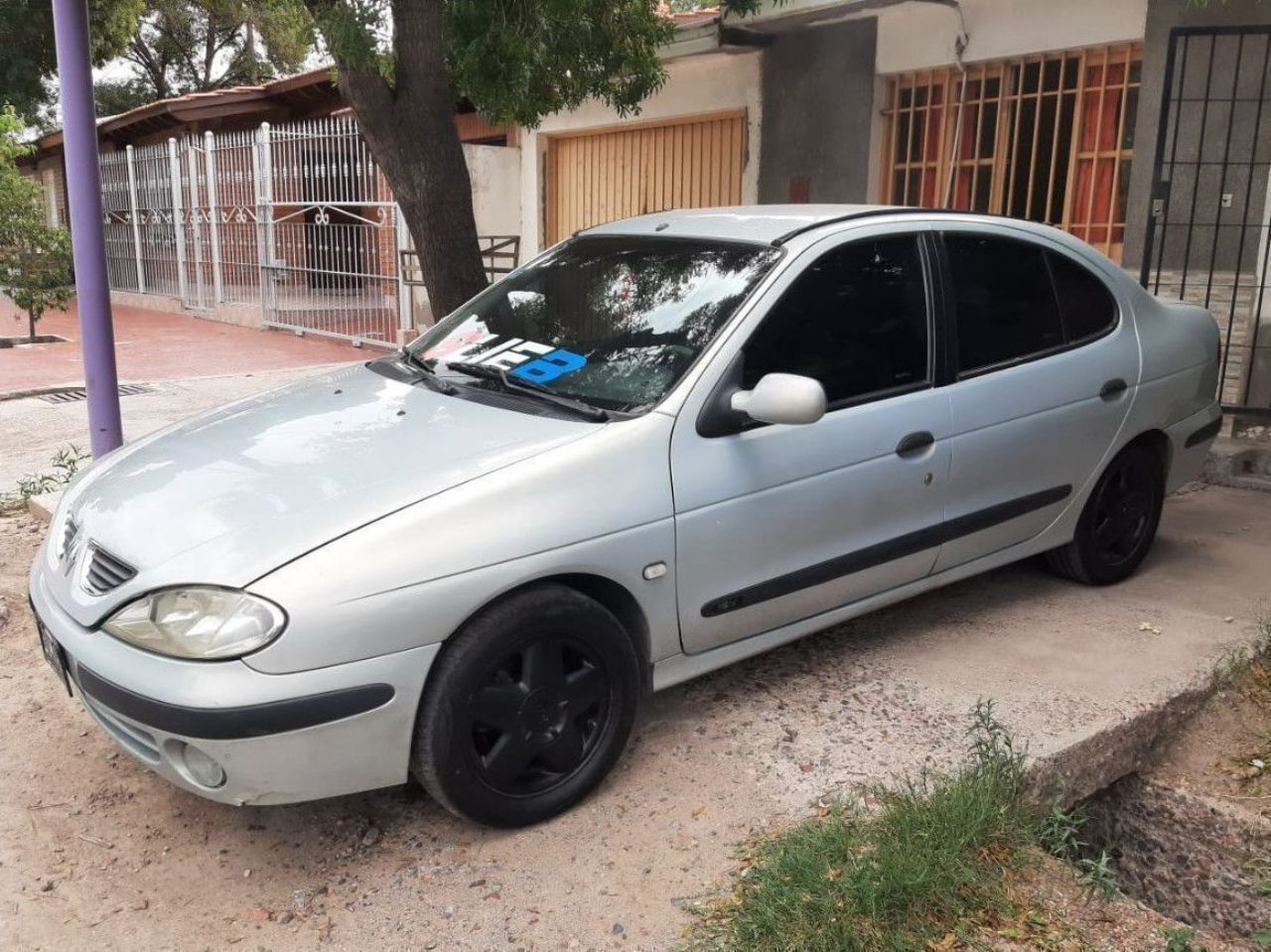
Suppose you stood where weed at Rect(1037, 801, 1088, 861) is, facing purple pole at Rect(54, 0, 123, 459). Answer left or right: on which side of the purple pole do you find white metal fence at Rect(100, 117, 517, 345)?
right

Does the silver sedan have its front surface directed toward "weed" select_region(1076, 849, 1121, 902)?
no

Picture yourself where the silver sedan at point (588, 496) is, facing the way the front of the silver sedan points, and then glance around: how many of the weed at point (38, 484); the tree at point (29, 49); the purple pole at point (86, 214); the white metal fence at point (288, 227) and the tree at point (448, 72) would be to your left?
0

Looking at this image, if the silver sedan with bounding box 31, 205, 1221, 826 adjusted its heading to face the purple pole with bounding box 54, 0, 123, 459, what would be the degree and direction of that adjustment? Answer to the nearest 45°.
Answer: approximately 90° to its right

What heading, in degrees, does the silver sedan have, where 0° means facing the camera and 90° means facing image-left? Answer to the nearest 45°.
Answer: approximately 45°

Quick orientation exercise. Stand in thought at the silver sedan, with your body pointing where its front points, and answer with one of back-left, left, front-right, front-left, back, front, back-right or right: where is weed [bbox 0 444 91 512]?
right

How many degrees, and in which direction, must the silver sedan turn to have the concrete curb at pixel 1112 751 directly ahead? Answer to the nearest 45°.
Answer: approximately 135° to its left

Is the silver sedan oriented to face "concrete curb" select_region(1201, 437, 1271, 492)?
no

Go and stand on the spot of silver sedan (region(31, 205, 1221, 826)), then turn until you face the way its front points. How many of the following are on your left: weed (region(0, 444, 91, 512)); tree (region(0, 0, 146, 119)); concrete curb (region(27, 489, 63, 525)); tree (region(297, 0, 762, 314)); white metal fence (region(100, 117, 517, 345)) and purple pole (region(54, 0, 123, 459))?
0

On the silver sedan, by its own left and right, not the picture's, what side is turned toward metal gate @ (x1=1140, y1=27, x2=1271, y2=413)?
back

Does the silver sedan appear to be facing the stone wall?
no

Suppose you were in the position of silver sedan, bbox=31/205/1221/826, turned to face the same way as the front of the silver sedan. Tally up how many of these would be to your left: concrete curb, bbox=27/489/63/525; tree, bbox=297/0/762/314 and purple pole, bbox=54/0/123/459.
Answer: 0

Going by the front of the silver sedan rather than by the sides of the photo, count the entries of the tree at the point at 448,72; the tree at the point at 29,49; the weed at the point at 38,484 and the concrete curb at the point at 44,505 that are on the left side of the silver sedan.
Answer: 0

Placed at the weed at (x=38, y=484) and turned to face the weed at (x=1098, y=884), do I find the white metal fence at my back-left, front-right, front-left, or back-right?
back-left
